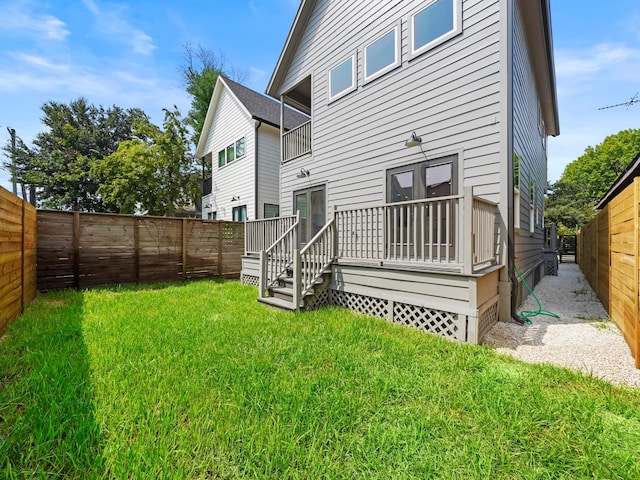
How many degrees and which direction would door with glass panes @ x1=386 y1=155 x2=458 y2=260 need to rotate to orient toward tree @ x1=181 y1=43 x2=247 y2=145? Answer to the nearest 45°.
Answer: approximately 90° to its right

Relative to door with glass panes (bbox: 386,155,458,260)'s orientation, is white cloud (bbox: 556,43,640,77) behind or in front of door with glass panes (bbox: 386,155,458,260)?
behind

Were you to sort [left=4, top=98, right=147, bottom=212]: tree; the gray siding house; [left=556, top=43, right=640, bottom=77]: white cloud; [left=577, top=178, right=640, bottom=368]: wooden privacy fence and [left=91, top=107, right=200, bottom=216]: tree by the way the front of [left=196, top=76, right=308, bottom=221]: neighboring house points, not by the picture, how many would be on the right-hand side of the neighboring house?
2

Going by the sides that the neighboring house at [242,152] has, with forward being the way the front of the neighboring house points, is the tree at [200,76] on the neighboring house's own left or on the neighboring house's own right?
on the neighboring house's own right

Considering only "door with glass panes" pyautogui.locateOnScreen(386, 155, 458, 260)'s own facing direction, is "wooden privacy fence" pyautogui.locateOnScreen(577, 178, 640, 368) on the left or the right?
on its left

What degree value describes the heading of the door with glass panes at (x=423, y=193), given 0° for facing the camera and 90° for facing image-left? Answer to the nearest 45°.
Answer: approximately 45°
